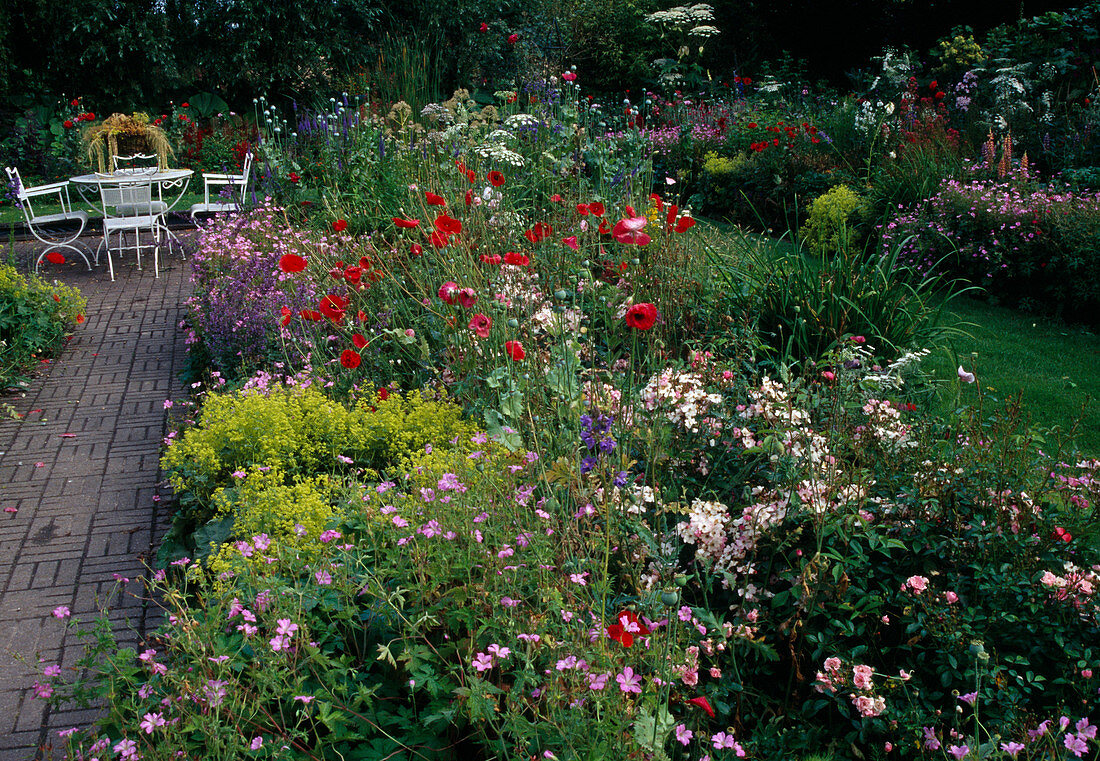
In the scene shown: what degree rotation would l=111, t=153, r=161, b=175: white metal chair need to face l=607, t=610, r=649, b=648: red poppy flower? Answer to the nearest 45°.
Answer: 0° — it already faces it

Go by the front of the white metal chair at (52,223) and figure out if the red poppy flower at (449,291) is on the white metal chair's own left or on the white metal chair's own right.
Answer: on the white metal chair's own right

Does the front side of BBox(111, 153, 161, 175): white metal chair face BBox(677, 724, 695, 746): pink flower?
yes

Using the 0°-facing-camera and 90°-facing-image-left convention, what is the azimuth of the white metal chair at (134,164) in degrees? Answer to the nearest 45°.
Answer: approximately 0°

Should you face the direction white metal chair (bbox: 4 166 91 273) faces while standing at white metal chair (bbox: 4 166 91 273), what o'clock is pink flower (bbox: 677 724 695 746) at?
The pink flower is roughly at 3 o'clock from the white metal chair.

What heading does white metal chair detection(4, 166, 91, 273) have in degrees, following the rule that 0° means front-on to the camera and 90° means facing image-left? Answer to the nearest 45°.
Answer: approximately 270°

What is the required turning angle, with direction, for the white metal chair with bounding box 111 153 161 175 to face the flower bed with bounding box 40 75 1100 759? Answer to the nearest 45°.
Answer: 0° — it already faces it

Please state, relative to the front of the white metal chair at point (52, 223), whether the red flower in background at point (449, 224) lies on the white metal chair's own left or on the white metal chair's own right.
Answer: on the white metal chair's own right

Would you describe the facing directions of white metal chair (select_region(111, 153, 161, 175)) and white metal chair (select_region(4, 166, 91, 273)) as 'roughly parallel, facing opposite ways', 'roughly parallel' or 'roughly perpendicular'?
roughly perpendicular

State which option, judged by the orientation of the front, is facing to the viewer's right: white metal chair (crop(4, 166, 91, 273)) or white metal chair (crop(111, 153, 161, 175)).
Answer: white metal chair (crop(4, 166, 91, 273))
